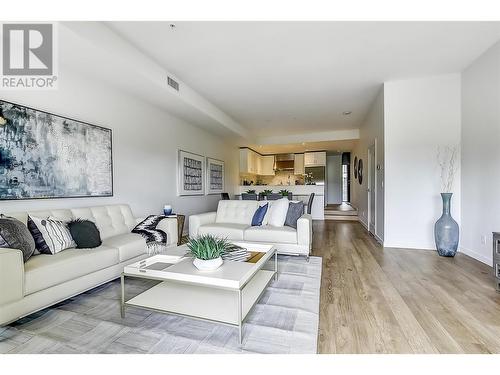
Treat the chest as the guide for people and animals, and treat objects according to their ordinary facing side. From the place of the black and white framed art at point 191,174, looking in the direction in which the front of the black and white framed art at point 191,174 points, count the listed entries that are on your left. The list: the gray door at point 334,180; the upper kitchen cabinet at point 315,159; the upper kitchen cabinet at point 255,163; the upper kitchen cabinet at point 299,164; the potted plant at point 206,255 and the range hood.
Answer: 5

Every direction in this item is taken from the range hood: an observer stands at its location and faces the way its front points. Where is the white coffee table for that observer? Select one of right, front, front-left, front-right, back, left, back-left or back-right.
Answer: front

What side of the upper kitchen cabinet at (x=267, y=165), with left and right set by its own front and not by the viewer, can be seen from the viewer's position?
front

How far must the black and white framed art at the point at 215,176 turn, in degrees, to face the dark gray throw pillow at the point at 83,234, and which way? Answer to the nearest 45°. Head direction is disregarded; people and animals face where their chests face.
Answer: approximately 45° to its right

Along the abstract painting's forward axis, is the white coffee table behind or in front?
in front

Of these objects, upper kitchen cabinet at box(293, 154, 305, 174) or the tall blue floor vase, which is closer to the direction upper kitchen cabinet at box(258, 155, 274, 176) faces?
the tall blue floor vase

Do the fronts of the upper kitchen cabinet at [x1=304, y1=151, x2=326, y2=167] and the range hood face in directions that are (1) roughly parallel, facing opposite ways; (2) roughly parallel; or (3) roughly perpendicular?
roughly parallel

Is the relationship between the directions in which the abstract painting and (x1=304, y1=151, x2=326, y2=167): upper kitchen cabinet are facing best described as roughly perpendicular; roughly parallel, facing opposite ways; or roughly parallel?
roughly perpendicular

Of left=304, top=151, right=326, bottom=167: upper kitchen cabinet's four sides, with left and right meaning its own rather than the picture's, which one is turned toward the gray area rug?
front

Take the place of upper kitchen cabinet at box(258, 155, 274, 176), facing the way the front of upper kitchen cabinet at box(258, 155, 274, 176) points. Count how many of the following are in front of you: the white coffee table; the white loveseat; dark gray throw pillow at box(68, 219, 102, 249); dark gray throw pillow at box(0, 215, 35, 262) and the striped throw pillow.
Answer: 5

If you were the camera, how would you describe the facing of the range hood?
facing the viewer

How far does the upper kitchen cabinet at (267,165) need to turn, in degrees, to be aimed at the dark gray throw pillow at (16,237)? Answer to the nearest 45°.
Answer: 0° — it already faces it

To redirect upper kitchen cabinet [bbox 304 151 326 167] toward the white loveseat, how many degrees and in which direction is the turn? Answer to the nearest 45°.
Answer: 0° — it already faces it

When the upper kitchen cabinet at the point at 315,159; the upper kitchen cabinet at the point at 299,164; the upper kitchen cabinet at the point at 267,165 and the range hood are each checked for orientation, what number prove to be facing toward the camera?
4

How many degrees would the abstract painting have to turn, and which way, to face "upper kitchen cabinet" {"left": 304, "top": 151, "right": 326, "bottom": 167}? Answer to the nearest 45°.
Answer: approximately 45° to its left

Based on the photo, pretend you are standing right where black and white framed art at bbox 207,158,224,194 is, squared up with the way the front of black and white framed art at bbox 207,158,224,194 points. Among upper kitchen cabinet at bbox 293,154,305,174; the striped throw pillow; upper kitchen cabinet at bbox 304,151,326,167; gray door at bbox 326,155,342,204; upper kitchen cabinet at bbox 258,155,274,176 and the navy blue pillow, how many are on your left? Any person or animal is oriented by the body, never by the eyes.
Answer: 4

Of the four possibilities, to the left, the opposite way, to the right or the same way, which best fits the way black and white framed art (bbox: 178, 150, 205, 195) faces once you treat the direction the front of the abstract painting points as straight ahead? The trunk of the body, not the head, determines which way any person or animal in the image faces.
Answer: the same way
